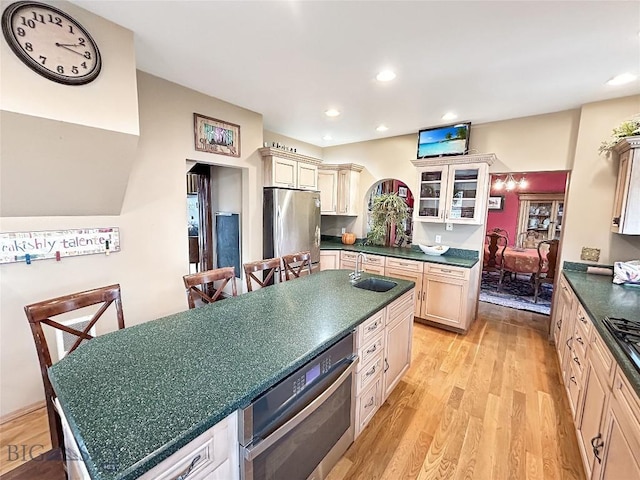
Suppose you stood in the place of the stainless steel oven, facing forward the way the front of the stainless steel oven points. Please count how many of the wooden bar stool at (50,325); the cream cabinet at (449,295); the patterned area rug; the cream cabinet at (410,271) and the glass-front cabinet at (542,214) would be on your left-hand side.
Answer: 4

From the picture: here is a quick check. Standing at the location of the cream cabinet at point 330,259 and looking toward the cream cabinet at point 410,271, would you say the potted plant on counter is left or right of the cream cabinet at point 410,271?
left

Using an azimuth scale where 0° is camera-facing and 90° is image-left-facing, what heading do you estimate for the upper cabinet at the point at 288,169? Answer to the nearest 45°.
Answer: approximately 315°

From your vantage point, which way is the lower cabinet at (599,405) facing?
to the viewer's left

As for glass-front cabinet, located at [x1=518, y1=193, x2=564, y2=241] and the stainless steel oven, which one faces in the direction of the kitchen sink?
the glass-front cabinet

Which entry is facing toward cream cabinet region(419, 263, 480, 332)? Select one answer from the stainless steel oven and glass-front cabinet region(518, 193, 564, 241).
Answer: the glass-front cabinet

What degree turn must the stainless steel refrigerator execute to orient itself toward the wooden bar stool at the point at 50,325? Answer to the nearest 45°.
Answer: approximately 90° to its right

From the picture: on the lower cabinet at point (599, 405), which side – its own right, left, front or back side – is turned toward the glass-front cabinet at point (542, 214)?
right

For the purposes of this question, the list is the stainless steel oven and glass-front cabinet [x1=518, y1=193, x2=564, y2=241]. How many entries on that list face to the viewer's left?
0

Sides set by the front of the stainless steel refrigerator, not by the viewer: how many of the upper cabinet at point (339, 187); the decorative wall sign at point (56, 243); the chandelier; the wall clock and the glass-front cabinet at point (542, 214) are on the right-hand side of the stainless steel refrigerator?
2

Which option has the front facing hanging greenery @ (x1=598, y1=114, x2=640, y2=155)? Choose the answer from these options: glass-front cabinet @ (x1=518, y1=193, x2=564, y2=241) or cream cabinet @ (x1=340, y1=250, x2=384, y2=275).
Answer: the glass-front cabinet
